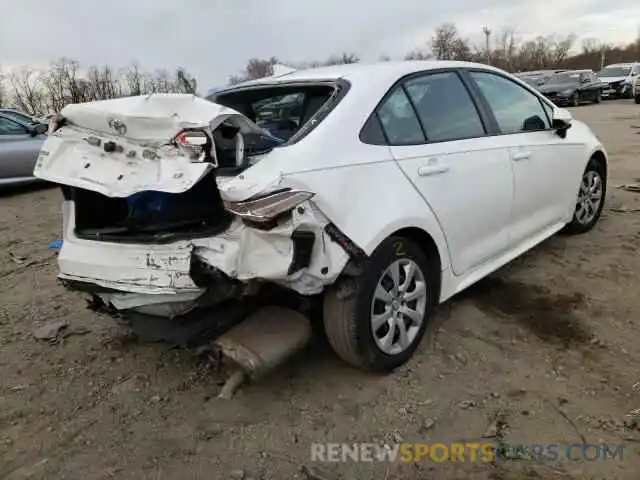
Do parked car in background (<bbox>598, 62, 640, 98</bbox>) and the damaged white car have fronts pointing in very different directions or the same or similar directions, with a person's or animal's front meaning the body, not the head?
very different directions

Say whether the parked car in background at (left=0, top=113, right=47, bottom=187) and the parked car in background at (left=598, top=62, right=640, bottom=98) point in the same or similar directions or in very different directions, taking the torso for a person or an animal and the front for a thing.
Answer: very different directions

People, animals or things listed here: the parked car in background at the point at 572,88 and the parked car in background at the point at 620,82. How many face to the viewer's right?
0

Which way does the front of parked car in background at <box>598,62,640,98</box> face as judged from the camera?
facing the viewer and to the left of the viewer

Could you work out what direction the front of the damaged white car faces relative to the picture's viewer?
facing away from the viewer and to the right of the viewer

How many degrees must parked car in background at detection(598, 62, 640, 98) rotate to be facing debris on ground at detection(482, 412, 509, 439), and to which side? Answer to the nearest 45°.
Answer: approximately 45° to its left
